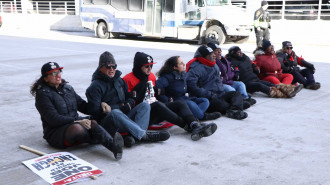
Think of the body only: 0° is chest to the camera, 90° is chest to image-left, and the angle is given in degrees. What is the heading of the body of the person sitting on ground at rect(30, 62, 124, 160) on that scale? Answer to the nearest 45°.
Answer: approximately 315°

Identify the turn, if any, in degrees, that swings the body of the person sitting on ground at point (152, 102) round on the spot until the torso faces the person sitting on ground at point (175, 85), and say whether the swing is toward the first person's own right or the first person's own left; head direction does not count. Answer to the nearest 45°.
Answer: approximately 90° to the first person's own left

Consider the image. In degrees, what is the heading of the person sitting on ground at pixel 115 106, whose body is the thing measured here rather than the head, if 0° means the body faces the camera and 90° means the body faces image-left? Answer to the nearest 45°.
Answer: approximately 315°

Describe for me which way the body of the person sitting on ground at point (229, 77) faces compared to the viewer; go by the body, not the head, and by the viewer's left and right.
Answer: facing the viewer and to the right of the viewer

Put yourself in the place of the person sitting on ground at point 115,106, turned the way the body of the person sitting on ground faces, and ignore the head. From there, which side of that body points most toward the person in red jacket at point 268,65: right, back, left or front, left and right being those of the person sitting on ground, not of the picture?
left

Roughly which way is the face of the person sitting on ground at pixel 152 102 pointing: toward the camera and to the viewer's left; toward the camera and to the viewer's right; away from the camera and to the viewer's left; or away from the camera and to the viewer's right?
toward the camera and to the viewer's right

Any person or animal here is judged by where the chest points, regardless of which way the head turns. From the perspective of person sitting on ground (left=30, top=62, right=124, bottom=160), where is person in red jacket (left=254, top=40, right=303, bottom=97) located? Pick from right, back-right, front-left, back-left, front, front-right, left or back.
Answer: left
